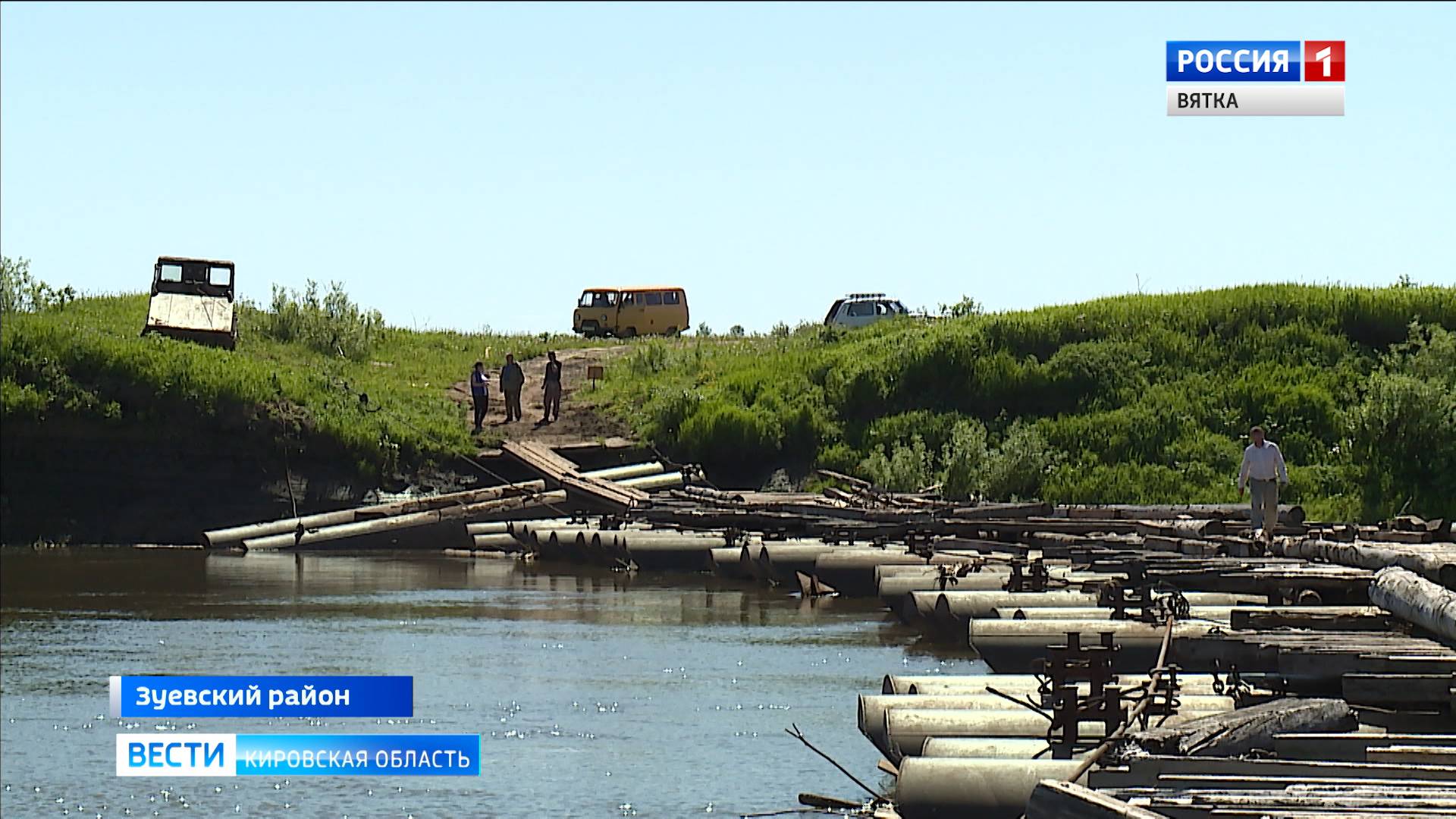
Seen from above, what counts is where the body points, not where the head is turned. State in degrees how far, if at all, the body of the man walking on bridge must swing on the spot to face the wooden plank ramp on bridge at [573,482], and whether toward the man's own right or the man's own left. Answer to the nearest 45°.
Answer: approximately 135° to the man's own right

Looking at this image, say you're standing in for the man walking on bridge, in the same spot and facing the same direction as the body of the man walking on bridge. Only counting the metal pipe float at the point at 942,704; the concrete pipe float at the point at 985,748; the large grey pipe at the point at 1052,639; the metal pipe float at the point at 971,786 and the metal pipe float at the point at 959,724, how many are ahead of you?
5

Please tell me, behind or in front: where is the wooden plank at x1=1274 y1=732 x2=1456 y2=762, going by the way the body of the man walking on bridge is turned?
in front

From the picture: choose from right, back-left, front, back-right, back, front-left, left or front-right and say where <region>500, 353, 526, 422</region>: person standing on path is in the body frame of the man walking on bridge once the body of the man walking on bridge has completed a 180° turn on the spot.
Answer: front-left

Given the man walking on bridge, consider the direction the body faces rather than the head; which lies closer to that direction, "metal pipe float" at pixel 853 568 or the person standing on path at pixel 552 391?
the metal pipe float

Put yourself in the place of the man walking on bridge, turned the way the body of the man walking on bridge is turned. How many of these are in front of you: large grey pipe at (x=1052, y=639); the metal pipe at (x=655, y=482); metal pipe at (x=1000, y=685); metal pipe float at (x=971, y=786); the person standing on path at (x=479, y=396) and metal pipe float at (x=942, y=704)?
4

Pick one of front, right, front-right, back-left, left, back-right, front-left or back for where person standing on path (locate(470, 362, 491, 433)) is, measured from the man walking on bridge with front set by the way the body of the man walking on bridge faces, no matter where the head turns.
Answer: back-right

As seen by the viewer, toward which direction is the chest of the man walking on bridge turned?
toward the camera

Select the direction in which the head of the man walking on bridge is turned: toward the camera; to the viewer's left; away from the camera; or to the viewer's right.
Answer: toward the camera

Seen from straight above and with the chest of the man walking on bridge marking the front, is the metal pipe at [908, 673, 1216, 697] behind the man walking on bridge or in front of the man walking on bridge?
in front

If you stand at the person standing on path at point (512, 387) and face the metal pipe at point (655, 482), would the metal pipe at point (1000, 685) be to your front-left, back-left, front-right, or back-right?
front-right

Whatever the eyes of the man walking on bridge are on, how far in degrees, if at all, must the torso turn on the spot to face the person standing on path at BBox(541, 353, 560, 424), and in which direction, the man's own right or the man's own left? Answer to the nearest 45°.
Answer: approximately 135° to the man's own right

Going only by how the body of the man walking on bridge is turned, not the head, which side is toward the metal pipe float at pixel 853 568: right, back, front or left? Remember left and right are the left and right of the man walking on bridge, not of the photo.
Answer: right

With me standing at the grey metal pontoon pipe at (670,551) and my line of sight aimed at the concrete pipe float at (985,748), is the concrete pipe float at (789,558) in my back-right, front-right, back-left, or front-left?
front-left

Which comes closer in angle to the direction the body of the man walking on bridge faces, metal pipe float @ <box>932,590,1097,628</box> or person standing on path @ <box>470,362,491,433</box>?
the metal pipe float

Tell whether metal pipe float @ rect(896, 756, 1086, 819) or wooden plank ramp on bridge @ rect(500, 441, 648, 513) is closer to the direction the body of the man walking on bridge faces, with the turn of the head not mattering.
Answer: the metal pipe float

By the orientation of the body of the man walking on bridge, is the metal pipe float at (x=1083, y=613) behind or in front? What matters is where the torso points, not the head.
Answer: in front

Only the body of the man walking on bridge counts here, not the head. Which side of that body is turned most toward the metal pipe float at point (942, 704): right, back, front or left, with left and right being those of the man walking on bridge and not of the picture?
front

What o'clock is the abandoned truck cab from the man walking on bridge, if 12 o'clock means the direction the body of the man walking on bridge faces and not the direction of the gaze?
The abandoned truck cab is roughly at 4 o'clock from the man walking on bridge.
